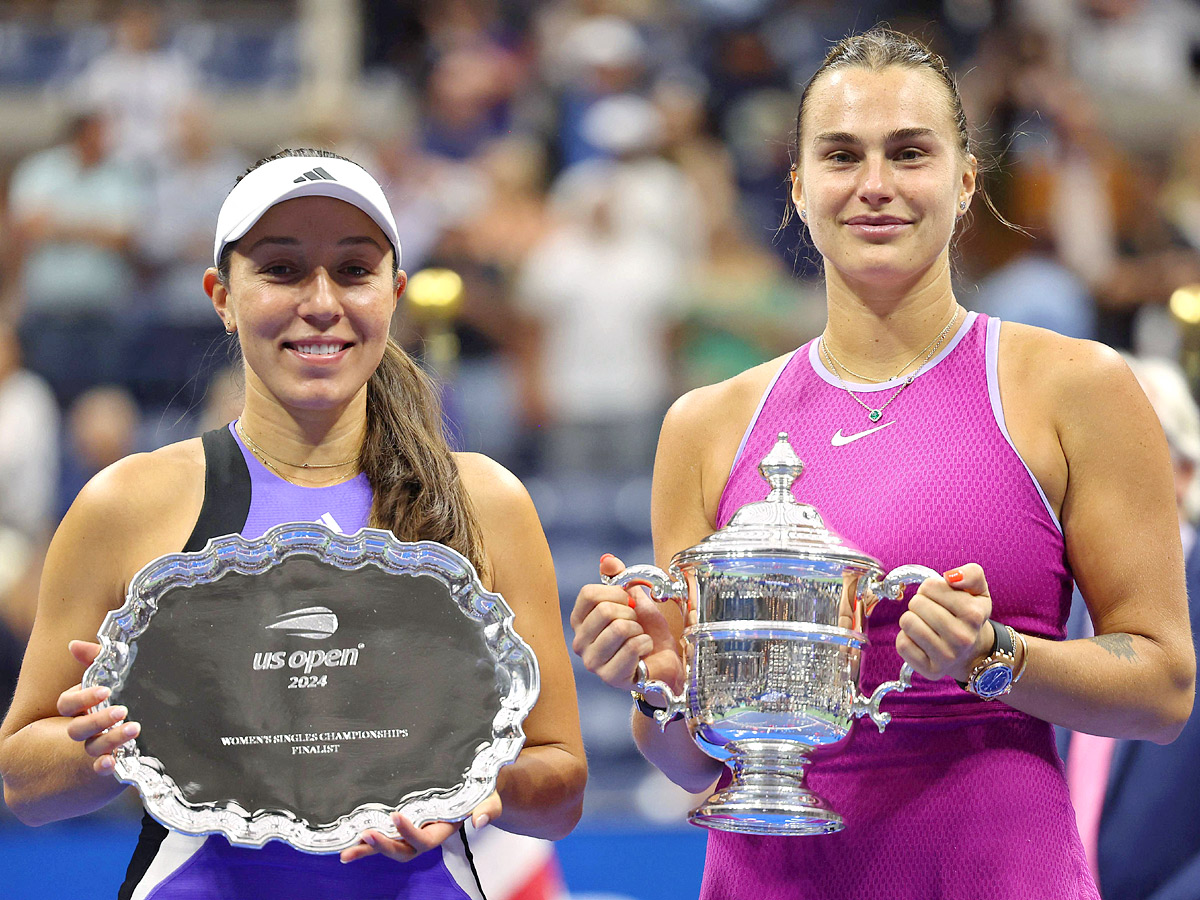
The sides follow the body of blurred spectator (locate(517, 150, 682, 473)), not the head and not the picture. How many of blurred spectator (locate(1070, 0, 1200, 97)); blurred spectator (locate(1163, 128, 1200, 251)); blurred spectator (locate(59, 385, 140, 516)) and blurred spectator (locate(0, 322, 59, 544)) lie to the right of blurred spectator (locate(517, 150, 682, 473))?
2

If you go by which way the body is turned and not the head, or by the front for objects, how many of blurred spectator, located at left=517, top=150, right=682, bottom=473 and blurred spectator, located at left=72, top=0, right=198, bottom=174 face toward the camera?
2

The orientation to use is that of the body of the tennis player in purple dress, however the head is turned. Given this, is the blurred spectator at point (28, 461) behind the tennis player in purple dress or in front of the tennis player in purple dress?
behind

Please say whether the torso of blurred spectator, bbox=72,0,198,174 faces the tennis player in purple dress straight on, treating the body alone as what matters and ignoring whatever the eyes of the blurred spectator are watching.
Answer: yes

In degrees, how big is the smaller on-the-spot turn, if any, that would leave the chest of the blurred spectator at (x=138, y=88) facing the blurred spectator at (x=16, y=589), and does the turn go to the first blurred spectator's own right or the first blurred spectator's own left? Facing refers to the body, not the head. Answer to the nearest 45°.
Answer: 0° — they already face them

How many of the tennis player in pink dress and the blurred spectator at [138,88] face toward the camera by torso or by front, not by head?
2

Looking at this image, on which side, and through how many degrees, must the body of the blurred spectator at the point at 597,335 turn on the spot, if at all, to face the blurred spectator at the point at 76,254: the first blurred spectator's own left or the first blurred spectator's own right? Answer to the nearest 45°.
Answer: approximately 90° to the first blurred spectator's own right

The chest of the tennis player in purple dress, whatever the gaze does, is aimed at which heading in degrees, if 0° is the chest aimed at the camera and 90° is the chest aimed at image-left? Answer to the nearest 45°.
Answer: approximately 0°

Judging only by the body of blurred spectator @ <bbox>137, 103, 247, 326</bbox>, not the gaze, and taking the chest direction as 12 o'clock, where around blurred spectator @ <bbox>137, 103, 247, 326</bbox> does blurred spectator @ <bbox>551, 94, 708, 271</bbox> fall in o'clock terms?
blurred spectator @ <bbox>551, 94, 708, 271</bbox> is roughly at 10 o'clock from blurred spectator @ <bbox>137, 103, 247, 326</bbox>.

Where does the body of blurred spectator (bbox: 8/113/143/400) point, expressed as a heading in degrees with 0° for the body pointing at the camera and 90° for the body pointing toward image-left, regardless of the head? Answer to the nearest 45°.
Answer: approximately 0°
